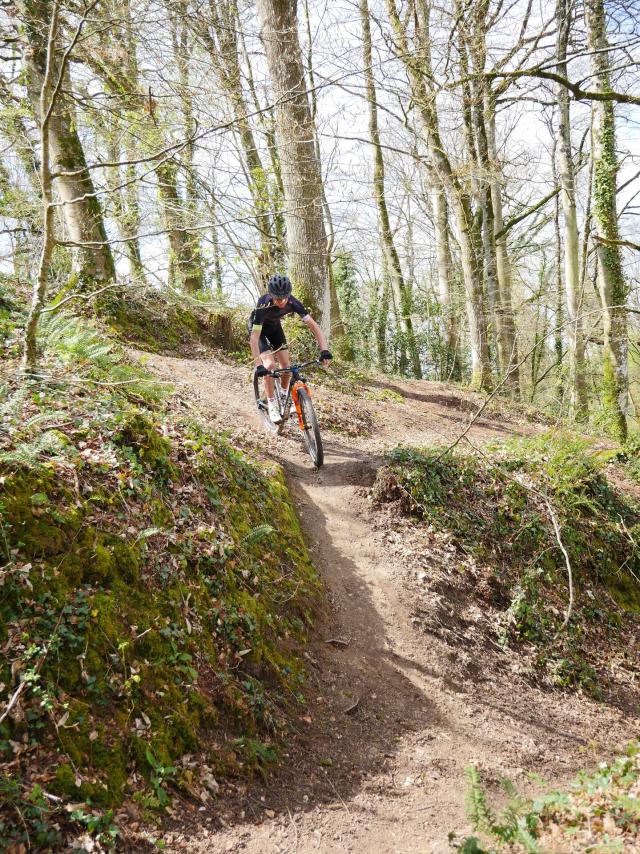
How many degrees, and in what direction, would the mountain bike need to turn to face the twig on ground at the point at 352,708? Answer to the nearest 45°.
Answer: approximately 45° to its right

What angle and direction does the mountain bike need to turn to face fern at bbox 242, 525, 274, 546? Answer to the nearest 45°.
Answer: approximately 45° to its right

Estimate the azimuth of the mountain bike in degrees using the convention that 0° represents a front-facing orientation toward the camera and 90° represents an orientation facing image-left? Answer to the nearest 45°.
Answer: approximately 315°

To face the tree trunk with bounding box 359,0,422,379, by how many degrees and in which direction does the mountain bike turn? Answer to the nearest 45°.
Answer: approximately 135° to its left

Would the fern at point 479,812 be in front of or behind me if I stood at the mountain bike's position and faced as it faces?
in front

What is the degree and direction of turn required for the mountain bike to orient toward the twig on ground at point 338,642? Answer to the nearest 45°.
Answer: approximately 45° to its right

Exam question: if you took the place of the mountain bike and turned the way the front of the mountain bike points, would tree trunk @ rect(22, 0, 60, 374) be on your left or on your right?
on your right

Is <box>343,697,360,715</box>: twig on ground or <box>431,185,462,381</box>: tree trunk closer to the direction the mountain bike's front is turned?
the twig on ground
